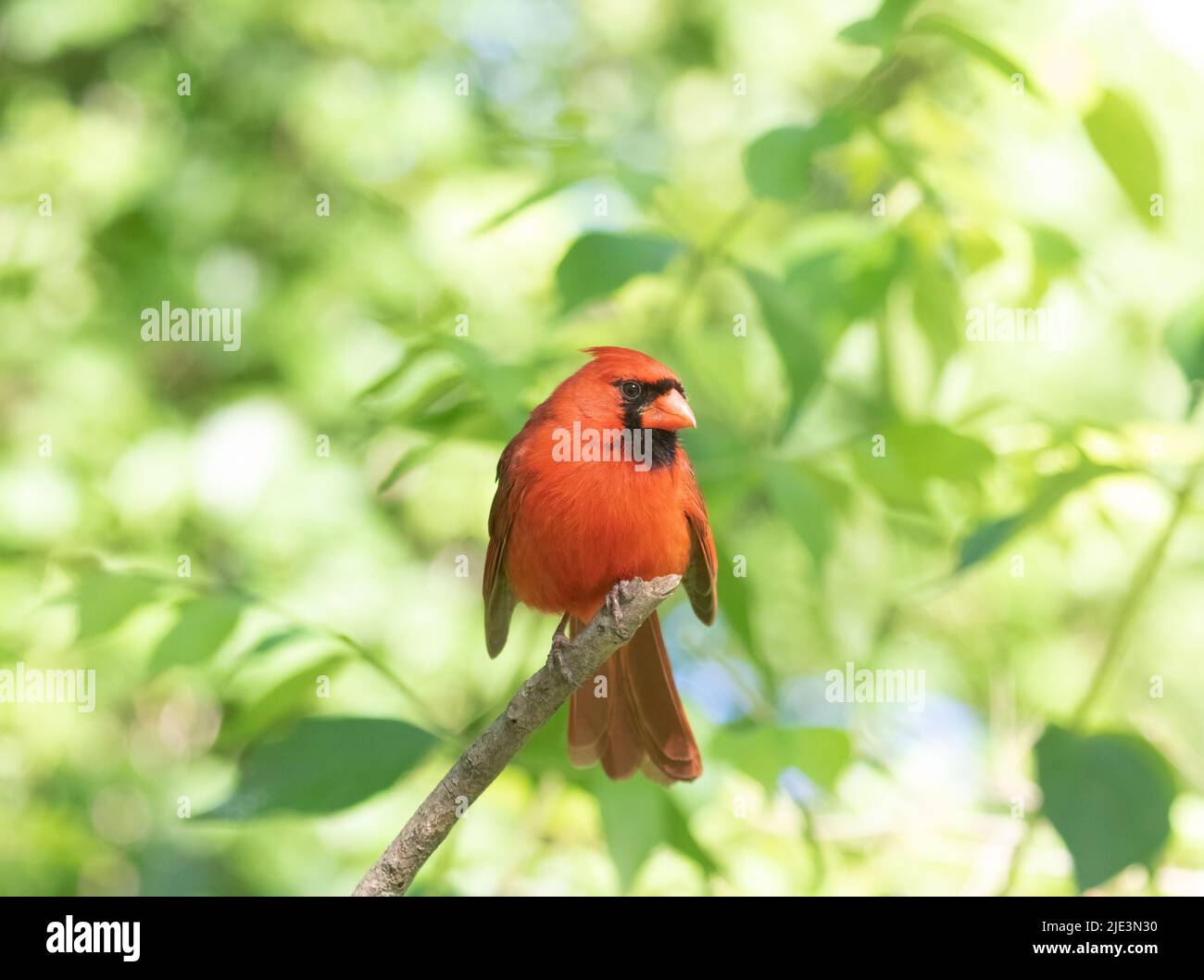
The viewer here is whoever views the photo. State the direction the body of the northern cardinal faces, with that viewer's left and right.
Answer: facing the viewer
